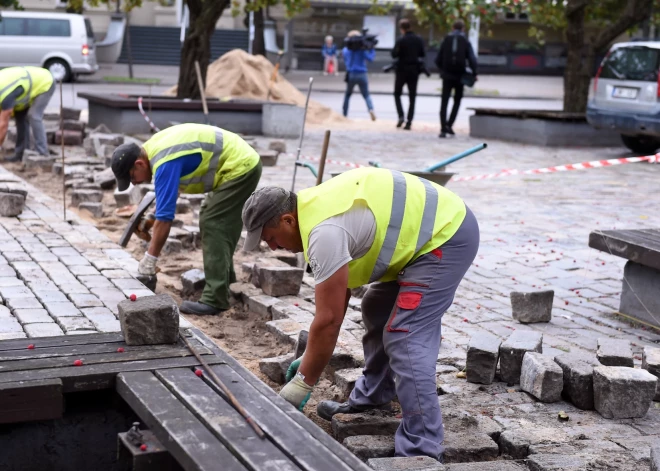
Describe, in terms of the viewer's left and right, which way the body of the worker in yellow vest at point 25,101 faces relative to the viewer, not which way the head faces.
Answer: facing to the left of the viewer

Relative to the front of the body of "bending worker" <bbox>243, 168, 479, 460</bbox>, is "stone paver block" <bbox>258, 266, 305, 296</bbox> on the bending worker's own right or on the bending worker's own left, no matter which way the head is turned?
on the bending worker's own right

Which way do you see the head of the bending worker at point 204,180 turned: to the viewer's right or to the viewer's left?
to the viewer's left

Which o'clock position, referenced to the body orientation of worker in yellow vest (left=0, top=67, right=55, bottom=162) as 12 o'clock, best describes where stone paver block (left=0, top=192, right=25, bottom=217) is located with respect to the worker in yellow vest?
The stone paver block is roughly at 9 o'clock from the worker in yellow vest.

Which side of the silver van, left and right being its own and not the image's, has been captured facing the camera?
left

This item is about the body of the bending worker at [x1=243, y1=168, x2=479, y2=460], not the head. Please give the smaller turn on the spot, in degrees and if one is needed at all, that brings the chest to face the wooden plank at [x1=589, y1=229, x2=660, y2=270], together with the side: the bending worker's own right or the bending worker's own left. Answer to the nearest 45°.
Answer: approximately 135° to the bending worker's own right

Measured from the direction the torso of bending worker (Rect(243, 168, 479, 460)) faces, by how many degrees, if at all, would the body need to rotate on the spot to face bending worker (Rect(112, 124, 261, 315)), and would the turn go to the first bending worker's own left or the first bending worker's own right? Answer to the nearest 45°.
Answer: approximately 45° to the first bending worker's own right

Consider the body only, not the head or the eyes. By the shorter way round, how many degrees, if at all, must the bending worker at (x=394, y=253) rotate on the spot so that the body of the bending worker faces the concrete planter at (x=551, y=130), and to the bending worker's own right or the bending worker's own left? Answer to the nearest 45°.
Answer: approximately 90° to the bending worker's own right

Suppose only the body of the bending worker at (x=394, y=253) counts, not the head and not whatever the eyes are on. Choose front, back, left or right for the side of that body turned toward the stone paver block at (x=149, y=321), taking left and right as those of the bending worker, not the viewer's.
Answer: front

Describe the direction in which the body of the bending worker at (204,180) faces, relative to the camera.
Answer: to the viewer's left

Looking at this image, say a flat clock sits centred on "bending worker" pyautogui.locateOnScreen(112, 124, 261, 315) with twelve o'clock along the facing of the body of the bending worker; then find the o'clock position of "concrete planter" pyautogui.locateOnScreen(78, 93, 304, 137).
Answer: The concrete planter is roughly at 3 o'clock from the bending worker.

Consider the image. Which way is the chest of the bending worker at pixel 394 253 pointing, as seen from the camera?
to the viewer's left
